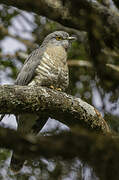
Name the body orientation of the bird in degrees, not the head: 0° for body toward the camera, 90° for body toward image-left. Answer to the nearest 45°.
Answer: approximately 315°
